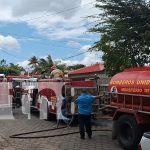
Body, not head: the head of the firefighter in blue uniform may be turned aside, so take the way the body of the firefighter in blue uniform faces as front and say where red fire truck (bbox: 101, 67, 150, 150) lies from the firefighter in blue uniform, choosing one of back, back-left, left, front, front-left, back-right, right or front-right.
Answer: back-right

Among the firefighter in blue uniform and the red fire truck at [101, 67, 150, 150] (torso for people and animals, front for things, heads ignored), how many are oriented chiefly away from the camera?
1

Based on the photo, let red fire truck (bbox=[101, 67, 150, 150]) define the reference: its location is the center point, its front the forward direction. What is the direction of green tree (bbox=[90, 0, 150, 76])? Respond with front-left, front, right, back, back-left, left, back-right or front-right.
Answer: back-left

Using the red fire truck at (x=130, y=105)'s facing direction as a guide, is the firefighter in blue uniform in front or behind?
behind

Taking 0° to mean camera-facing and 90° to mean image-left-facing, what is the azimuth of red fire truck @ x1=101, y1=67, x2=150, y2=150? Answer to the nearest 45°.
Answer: approximately 315°

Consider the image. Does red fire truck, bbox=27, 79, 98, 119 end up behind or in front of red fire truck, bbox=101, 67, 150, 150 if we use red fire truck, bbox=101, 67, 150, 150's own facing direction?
behind

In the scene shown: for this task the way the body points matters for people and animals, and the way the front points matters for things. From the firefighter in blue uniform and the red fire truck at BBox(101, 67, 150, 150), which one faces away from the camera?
the firefighter in blue uniform

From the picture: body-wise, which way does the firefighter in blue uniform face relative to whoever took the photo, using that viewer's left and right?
facing away from the viewer
